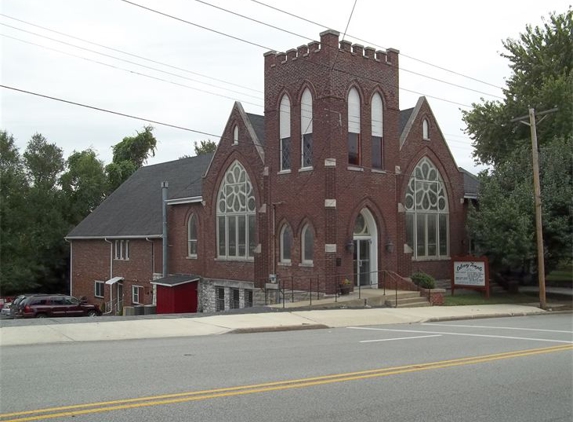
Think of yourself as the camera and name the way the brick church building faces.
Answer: facing the viewer and to the right of the viewer

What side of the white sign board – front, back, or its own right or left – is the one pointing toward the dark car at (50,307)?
right

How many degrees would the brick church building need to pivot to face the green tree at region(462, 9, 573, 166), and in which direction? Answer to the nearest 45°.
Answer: approximately 90° to its left

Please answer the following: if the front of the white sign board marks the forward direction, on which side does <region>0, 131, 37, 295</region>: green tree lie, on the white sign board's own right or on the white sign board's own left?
on the white sign board's own right

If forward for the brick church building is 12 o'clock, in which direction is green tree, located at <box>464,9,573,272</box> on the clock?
The green tree is roughly at 10 o'clock from the brick church building.

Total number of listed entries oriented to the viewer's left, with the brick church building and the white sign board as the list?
0

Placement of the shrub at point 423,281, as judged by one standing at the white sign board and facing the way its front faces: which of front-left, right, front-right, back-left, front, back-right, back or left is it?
front-right

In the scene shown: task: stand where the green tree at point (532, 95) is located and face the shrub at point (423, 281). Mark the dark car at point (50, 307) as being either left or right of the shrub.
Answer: right

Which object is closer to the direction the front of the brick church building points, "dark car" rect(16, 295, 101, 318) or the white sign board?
the white sign board
